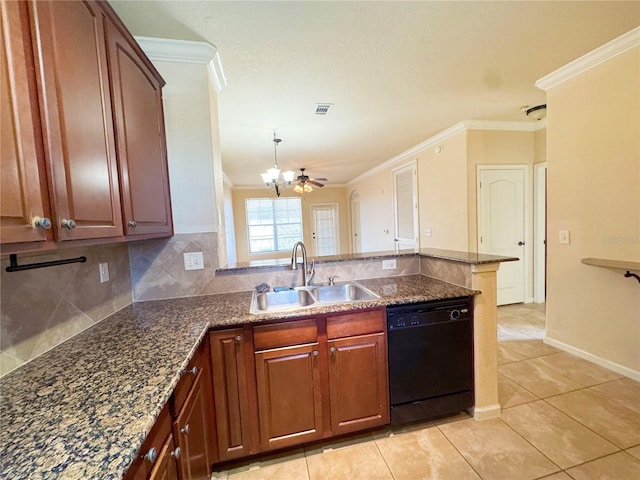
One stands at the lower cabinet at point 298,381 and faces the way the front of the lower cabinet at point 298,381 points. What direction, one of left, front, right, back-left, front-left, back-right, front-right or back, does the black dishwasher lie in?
left

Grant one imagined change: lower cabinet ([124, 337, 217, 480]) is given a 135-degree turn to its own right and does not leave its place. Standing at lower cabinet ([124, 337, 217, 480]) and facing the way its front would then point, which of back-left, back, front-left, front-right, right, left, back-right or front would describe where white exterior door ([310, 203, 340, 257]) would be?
back

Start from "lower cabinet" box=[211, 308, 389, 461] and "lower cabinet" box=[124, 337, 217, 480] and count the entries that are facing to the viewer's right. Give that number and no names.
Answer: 1

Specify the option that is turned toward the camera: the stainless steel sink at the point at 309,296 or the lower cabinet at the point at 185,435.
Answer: the stainless steel sink

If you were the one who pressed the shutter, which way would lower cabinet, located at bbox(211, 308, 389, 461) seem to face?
facing the viewer

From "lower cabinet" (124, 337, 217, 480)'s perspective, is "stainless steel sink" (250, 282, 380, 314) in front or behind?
in front

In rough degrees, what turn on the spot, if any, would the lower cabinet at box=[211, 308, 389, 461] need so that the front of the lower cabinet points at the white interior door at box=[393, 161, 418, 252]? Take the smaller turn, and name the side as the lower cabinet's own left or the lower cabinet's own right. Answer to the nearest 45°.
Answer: approximately 135° to the lower cabinet's own left

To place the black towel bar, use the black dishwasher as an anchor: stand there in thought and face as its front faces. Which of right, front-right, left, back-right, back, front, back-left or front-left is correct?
right

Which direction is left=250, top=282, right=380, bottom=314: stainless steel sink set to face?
toward the camera

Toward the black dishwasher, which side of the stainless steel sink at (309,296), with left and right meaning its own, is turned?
left

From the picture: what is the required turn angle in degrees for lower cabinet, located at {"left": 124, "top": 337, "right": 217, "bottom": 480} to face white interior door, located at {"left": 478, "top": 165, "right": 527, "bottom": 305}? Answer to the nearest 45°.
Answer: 0° — it already faces it

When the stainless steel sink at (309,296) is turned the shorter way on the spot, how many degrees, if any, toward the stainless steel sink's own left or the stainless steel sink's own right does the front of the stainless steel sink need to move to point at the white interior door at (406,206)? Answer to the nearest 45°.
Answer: approximately 135° to the stainless steel sink's own left

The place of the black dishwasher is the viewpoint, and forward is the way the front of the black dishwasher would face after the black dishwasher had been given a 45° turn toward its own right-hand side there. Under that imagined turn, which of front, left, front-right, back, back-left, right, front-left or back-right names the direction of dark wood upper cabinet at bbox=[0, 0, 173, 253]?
front-right

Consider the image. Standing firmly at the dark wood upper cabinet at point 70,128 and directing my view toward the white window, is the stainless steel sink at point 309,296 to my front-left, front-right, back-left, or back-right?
front-right

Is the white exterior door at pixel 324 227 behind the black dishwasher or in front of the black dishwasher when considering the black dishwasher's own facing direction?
behind

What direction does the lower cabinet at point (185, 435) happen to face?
to the viewer's right

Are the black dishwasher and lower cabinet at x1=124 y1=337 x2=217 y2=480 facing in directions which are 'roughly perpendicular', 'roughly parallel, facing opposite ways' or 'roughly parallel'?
roughly perpendicular

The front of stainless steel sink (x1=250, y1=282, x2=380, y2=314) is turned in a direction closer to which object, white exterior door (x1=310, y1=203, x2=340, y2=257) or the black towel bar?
the black towel bar

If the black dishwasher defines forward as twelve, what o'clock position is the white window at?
The white window is roughly at 6 o'clock from the black dishwasher.
